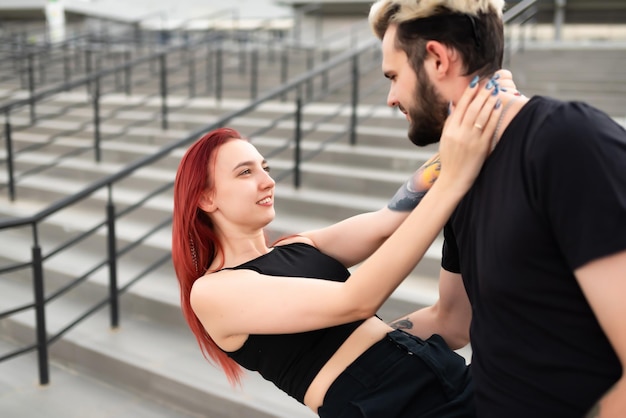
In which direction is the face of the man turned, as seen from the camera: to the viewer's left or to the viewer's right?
to the viewer's left

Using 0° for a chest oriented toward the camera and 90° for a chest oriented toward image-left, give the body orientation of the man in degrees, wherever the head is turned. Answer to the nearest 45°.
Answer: approximately 45°
